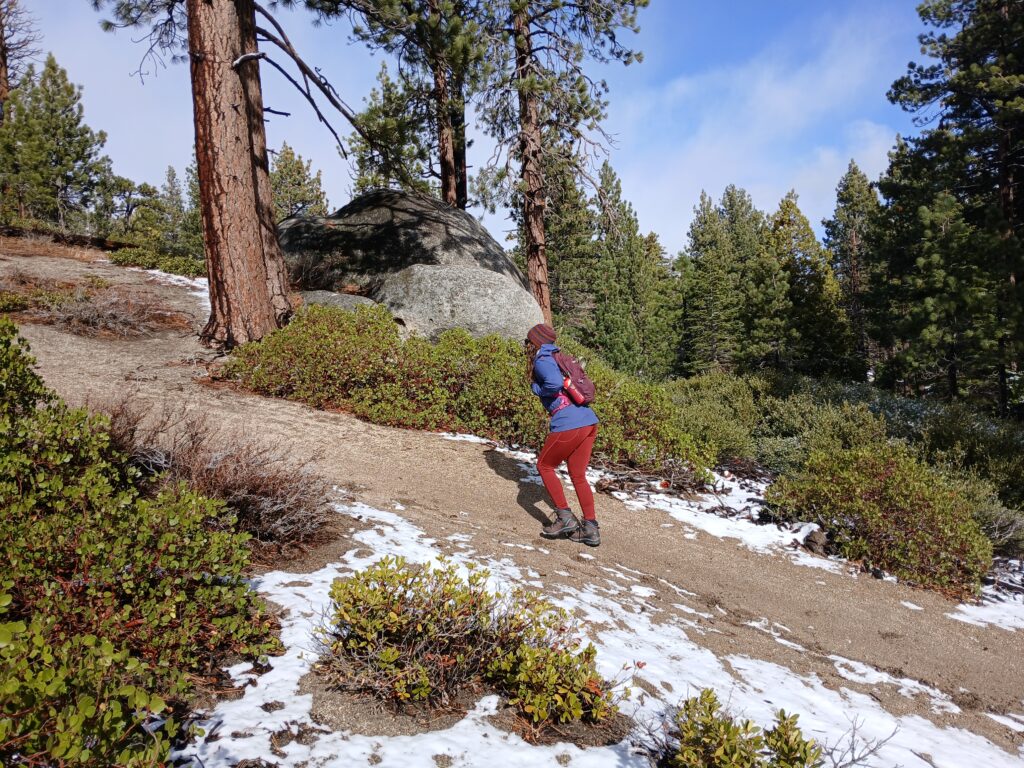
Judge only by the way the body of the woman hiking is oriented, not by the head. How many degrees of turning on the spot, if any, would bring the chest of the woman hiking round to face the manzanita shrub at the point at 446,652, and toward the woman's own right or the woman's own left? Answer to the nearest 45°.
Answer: approximately 90° to the woman's own left

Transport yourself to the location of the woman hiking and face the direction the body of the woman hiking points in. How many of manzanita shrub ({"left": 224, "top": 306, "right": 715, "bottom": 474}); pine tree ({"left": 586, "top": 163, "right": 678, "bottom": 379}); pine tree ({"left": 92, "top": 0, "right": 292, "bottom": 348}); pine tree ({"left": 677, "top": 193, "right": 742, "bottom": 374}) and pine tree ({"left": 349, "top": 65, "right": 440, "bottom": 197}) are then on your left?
0

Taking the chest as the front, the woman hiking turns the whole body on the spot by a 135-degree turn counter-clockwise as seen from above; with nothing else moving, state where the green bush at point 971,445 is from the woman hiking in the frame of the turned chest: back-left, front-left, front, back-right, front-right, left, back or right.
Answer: left

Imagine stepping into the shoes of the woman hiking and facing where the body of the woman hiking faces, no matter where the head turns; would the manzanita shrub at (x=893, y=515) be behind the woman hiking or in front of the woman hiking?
behind

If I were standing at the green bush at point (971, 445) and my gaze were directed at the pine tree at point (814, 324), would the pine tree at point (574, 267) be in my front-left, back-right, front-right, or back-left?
front-left

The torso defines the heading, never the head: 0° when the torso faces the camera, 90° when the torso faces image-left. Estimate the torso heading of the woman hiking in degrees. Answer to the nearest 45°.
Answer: approximately 90°

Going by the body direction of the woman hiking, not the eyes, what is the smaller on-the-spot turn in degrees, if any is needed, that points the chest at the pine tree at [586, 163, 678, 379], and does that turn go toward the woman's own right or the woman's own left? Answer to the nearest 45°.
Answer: approximately 90° to the woman's own right

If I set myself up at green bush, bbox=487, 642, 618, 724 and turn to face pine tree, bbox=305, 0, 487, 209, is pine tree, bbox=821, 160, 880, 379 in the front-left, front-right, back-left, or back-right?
front-right

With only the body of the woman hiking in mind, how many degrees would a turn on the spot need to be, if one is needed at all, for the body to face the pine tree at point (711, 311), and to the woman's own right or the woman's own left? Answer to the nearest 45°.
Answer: approximately 90° to the woman's own right

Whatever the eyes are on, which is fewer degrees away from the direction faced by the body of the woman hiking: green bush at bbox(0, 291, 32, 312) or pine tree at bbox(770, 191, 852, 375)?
the green bush

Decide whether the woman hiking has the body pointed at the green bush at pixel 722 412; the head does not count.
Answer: no

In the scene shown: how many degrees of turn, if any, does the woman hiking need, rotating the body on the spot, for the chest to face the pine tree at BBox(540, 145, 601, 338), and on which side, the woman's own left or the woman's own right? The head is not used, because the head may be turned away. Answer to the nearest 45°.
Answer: approximately 90° to the woman's own right
